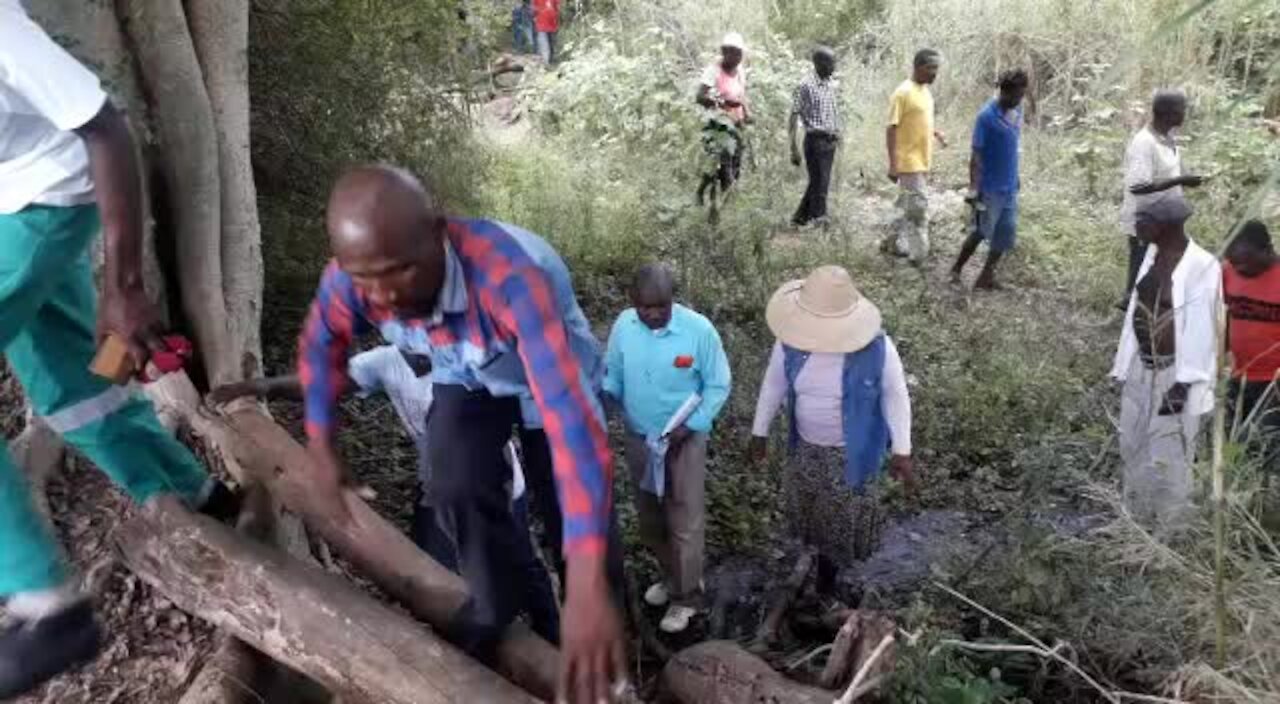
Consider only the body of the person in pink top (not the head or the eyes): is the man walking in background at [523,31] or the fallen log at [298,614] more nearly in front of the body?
the fallen log

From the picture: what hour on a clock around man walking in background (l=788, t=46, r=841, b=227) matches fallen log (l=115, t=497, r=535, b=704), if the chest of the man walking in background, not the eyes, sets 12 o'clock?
The fallen log is roughly at 2 o'clock from the man walking in background.

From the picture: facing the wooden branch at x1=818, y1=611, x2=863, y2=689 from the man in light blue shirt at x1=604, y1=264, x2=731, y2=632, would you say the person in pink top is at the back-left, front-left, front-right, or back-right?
back-left

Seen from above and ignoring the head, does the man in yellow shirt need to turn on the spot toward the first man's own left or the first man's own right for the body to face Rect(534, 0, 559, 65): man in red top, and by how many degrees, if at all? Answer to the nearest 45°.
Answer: approximately 180°

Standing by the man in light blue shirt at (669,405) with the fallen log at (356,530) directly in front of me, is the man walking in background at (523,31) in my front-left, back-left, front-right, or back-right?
back-right
